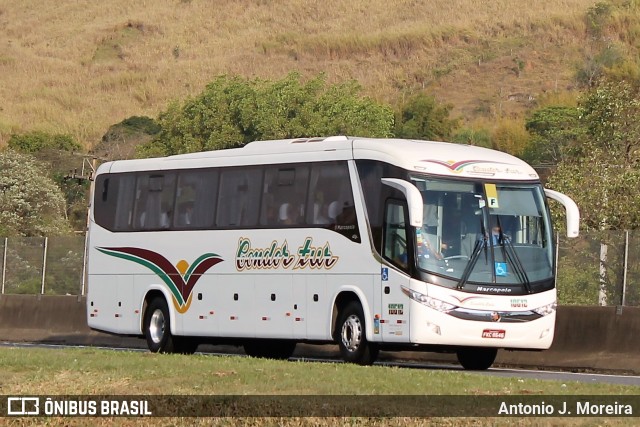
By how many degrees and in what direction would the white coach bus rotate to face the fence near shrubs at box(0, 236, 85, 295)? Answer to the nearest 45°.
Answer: approximately 180°

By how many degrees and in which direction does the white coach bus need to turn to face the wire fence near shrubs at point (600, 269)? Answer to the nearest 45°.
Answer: approximately 45° to its left

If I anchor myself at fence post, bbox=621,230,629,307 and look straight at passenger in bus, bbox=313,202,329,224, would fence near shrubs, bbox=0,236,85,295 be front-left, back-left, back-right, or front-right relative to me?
front-right

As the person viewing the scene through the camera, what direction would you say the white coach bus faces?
facing the viewer and to the right of the viewer

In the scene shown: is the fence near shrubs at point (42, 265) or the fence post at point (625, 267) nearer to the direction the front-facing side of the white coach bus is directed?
the fence post

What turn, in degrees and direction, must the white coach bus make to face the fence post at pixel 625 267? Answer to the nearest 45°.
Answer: approximately 45° to its left

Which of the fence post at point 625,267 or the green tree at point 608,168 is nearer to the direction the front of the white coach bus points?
the fence post
